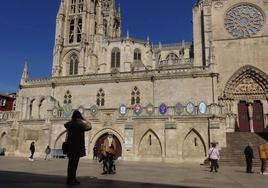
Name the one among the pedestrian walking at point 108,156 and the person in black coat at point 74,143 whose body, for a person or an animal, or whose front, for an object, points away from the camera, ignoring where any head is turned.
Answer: the person in black coat

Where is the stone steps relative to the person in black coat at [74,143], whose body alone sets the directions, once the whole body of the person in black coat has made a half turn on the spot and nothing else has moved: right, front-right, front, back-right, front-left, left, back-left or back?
back-left

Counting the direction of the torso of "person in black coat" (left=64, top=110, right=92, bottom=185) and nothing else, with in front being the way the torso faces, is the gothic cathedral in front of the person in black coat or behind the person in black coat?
in front

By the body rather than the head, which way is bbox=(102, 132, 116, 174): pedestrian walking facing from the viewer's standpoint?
toward the camera

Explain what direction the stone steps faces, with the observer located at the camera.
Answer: facing the viewer

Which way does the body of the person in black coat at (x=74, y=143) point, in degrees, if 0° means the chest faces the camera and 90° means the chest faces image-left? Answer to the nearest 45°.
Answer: approximately 180°

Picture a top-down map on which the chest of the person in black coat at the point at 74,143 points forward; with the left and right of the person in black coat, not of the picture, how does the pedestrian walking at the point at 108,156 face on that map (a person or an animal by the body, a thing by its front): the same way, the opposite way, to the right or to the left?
the opposite way

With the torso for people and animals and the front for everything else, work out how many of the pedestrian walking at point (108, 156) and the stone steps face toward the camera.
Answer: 2
